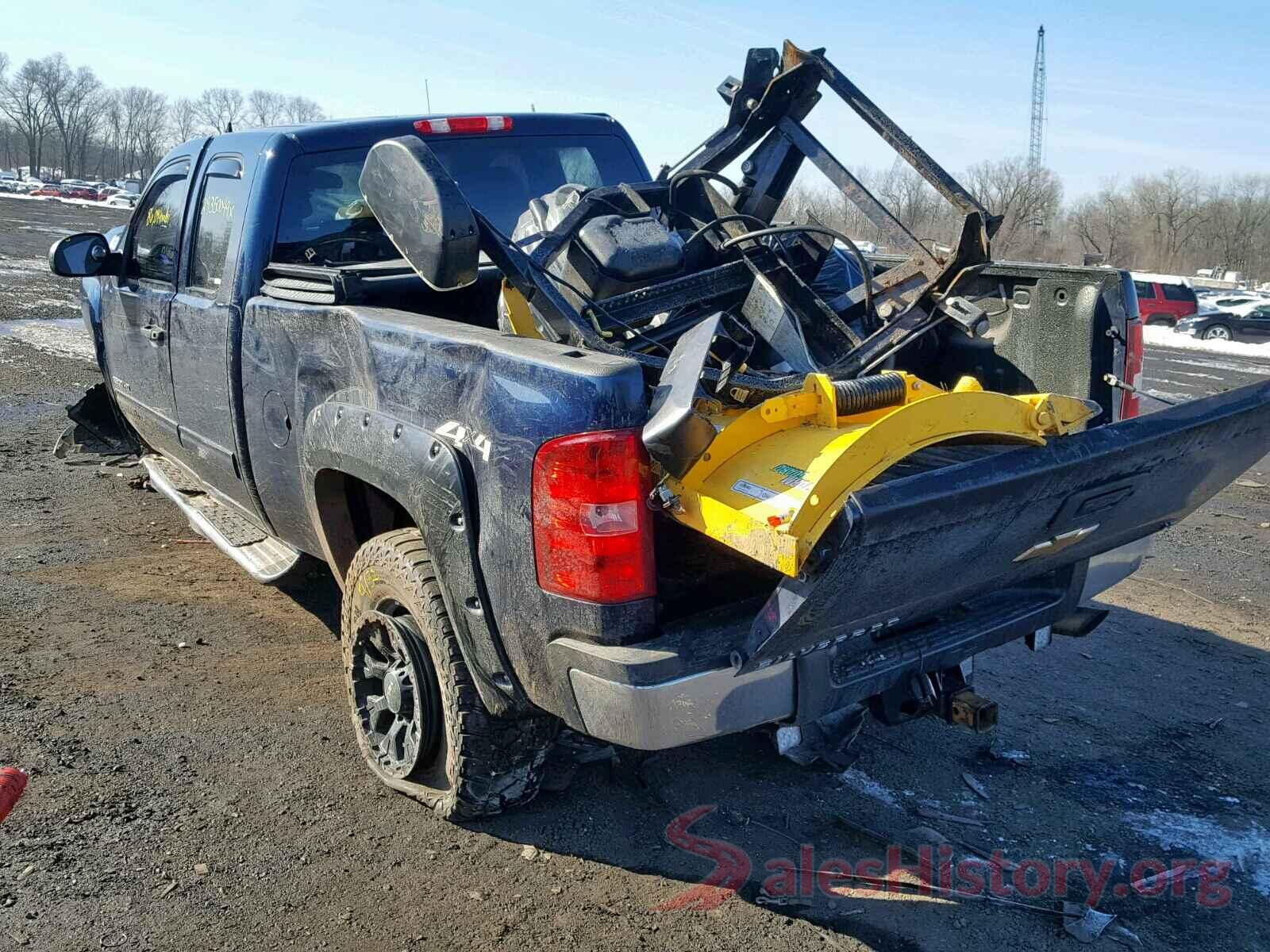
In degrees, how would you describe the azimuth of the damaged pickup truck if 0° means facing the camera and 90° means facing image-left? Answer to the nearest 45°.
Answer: approximately 135°

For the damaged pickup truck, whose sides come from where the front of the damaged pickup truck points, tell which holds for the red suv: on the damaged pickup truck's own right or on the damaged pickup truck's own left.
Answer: on the damaged pickup truck's own right

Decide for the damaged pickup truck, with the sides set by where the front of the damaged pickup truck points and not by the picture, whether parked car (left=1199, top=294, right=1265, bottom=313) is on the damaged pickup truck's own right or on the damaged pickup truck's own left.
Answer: on the damaged pickup truck's own right

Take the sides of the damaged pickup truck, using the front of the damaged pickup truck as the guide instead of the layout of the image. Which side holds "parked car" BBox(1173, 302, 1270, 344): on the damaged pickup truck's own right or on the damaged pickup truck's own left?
on the damaged pickup truck's own right
